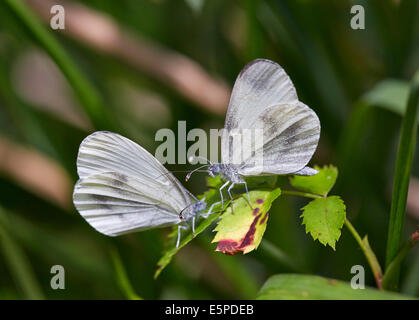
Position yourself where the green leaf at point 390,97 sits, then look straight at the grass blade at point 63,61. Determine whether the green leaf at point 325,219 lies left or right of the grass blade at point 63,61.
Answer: left

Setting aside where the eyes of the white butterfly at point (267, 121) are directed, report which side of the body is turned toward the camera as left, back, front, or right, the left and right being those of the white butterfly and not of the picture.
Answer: left
